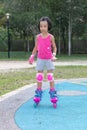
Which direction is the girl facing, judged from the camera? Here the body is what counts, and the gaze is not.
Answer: toward the camera
